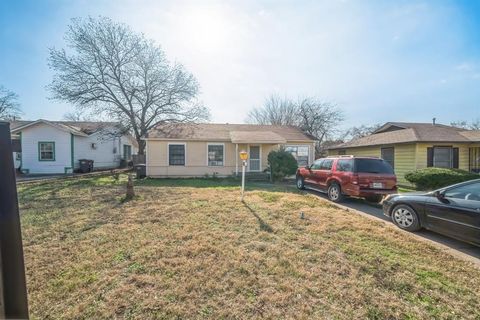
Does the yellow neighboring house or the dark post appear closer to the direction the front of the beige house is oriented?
the dark post

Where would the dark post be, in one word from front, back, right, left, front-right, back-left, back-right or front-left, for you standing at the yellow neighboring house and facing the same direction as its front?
front-right

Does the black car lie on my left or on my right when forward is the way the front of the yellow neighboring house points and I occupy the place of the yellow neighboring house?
on my right

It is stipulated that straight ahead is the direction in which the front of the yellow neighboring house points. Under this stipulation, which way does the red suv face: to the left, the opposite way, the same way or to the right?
the opposite way

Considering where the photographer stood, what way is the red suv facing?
facing away from the viewer and to the left of the viewer

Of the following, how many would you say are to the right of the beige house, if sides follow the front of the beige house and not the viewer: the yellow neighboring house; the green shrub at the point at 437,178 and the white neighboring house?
1

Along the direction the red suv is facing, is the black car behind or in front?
behind

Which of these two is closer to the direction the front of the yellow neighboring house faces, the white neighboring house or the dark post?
the dark post

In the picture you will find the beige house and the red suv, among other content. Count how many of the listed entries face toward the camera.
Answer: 1

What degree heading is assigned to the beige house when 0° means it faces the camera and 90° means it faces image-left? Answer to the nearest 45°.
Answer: approximately 0°
